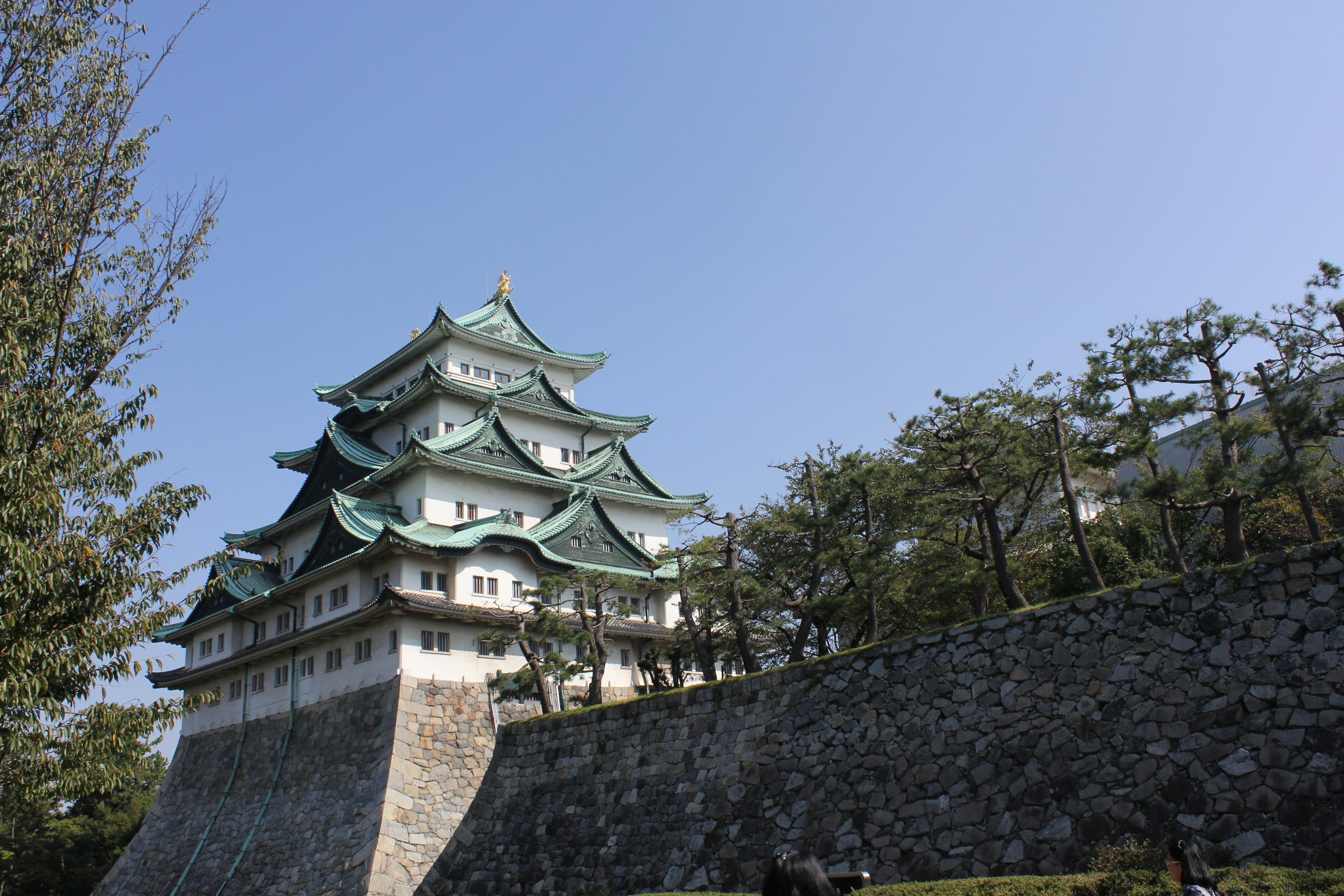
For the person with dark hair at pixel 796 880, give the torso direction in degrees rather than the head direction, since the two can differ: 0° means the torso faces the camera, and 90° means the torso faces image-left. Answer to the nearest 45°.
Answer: approximately 180°

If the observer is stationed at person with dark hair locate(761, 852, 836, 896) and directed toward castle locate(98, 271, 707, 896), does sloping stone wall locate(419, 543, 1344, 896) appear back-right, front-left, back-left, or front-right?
front-right

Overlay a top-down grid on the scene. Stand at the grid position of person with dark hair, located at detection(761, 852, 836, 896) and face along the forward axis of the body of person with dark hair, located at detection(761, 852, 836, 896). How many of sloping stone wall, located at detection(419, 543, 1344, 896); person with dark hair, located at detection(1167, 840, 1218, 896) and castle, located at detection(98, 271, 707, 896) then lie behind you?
0

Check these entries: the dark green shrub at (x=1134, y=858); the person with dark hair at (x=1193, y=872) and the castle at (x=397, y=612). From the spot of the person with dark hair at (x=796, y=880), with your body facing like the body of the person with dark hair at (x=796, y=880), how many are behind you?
0

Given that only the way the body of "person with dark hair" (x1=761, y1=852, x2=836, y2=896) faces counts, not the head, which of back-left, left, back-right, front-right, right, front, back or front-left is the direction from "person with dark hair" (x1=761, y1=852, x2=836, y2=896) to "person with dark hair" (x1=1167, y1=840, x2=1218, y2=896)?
front-right

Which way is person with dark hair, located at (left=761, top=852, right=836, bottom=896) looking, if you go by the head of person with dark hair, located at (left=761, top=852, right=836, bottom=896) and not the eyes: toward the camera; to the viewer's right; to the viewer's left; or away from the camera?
away from the camera

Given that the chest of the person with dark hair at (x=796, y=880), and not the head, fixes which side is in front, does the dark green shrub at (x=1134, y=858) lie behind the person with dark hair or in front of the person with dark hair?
in front

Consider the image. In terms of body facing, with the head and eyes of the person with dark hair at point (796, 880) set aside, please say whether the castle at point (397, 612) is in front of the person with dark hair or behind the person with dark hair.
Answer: in front

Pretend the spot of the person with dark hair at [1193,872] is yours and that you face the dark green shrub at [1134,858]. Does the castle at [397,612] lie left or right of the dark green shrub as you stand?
left
